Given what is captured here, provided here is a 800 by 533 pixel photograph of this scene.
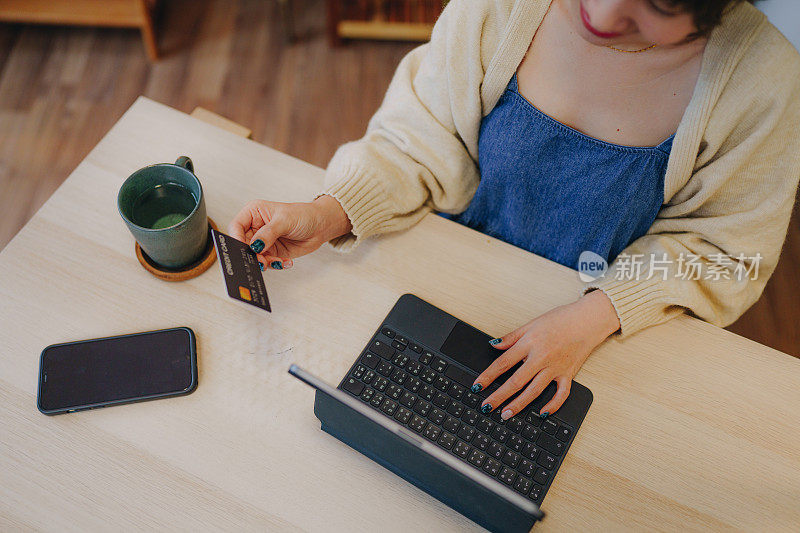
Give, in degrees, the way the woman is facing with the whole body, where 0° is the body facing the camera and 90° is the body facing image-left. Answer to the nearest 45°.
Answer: approximately 45°

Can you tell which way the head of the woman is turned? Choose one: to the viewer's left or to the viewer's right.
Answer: to the viewer's left
